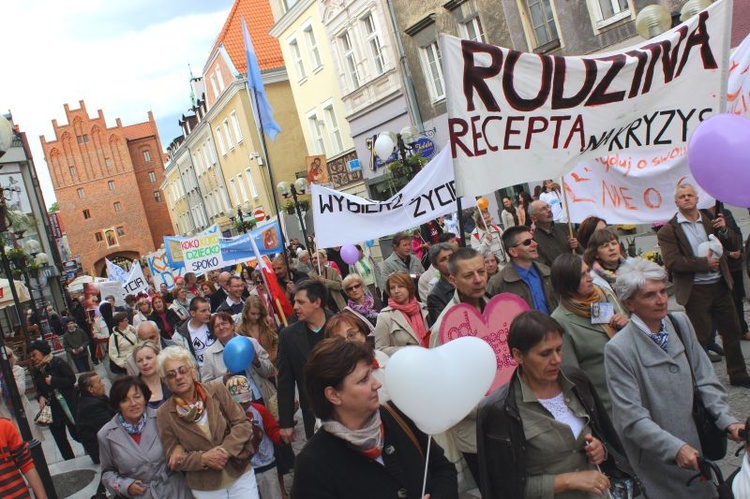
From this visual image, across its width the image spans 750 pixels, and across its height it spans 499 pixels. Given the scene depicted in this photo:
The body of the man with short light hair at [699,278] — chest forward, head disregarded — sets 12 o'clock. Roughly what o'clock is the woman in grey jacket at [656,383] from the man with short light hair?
The woman in grey jacket is roughly at 12 o'clock from the man with short light hair.

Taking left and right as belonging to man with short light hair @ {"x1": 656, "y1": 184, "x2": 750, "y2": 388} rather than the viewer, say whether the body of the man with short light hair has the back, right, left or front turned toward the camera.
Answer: front

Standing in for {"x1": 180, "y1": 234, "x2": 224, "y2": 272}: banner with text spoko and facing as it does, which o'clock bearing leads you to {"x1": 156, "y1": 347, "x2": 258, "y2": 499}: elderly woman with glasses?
The elderly woman with glasses is roughly at 12 o'clock from the banner with text spoko.

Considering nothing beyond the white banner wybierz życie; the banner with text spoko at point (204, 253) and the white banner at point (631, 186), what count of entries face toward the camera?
3

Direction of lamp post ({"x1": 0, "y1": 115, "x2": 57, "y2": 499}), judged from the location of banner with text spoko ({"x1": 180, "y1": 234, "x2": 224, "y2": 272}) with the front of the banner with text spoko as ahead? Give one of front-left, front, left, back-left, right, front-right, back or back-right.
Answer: front

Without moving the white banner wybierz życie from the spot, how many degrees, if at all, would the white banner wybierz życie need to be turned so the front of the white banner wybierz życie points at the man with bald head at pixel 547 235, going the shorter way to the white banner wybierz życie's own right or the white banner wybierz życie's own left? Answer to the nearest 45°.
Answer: approximately 45° to the white banner wybierz życie's own left

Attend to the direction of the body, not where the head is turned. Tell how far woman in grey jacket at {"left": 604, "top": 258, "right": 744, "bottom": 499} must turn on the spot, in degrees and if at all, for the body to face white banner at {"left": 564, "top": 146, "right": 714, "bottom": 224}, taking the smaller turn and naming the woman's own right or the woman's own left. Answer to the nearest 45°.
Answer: approximately 135° to the woman's own left

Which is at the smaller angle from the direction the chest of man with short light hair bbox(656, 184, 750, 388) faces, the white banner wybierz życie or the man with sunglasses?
the man with sunglasses

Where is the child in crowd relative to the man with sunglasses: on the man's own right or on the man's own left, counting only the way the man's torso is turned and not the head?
on the man's own right

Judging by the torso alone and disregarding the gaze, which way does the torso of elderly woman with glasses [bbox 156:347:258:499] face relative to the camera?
toward the camera

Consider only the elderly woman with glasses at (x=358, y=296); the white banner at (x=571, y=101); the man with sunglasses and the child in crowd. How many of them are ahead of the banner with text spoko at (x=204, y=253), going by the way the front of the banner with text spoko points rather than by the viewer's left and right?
4

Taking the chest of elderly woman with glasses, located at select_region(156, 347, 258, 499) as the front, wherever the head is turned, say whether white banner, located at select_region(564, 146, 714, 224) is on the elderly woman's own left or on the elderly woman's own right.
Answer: on the elderly woman's own left

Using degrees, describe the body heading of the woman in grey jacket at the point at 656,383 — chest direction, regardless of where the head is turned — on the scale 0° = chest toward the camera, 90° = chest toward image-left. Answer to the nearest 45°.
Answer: approximately 315°

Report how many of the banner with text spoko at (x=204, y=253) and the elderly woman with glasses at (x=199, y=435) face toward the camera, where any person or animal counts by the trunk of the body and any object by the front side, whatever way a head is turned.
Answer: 2
